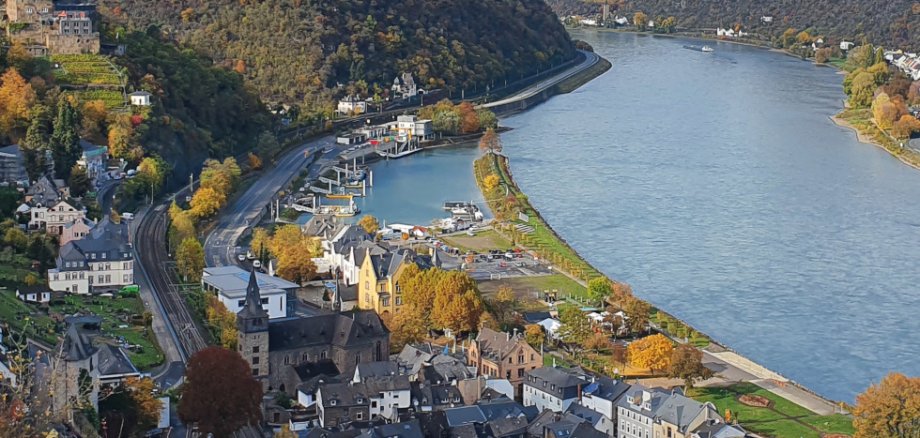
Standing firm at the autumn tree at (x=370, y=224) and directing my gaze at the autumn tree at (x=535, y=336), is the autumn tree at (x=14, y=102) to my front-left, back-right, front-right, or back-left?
back-right

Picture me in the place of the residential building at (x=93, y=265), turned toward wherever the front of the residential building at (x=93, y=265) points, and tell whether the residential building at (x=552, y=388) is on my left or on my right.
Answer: on my left

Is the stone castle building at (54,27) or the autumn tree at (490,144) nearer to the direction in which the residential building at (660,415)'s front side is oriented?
the stone castle building

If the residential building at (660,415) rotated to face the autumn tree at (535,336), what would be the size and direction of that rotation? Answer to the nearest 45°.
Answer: approximately 90° to its right

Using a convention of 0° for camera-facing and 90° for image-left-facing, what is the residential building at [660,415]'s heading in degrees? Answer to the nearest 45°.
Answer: approximately 45°

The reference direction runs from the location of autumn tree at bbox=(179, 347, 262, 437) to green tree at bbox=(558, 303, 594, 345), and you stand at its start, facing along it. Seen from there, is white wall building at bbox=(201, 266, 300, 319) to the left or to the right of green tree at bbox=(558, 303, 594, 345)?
left

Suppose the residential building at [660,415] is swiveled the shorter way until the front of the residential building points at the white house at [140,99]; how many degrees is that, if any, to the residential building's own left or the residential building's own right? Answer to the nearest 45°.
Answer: approximately 90° to the residential building's own right

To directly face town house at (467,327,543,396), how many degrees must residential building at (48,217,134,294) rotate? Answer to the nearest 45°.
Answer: approximately 45° to its left

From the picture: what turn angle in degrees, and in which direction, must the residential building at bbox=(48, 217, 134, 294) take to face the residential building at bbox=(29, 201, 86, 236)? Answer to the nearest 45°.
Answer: approximately 180°

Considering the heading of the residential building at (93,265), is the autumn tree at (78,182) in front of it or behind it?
behind
